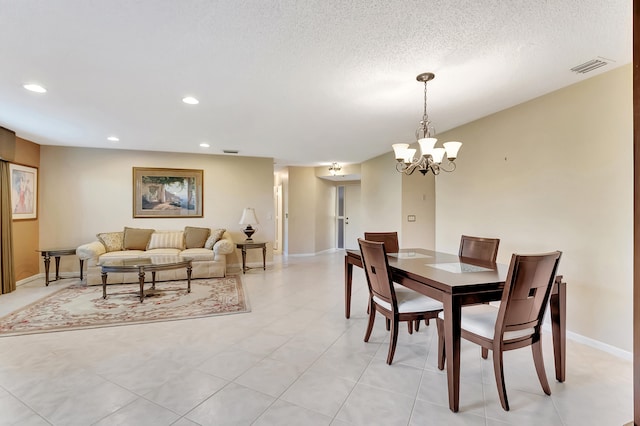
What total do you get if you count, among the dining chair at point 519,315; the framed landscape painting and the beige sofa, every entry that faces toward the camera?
2

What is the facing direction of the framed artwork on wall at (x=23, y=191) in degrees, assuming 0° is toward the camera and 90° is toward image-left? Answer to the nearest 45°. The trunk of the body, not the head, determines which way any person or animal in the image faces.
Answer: approximately 315°

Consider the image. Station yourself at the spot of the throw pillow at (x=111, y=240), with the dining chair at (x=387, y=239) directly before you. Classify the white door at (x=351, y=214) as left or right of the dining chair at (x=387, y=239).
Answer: left

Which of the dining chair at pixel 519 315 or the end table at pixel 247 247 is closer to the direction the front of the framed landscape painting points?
the dining chair

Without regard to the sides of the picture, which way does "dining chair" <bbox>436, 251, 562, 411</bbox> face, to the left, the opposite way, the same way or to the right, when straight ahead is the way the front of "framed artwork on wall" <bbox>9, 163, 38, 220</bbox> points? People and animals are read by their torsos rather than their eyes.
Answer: to the left

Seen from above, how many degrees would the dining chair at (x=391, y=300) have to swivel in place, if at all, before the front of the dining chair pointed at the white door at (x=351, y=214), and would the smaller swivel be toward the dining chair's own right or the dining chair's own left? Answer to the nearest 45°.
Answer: approximately 45° to the dining chair's own left

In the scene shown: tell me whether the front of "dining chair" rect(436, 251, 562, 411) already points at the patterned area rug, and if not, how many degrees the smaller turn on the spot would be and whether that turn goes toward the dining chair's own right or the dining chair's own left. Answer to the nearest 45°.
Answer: approximately 45° to the dining chair's own left

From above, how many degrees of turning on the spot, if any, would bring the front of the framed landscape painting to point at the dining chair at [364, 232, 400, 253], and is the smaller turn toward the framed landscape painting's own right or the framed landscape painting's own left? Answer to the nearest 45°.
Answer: approximately 45° to the framed landscape painting's own left

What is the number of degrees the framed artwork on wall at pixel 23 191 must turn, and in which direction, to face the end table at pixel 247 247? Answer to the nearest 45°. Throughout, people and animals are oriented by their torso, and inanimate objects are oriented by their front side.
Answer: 0° — it already faces it

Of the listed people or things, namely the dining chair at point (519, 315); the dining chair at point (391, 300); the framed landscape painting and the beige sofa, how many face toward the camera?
2

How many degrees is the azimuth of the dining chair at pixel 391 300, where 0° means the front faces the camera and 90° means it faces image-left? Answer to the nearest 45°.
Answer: approximately 225°
